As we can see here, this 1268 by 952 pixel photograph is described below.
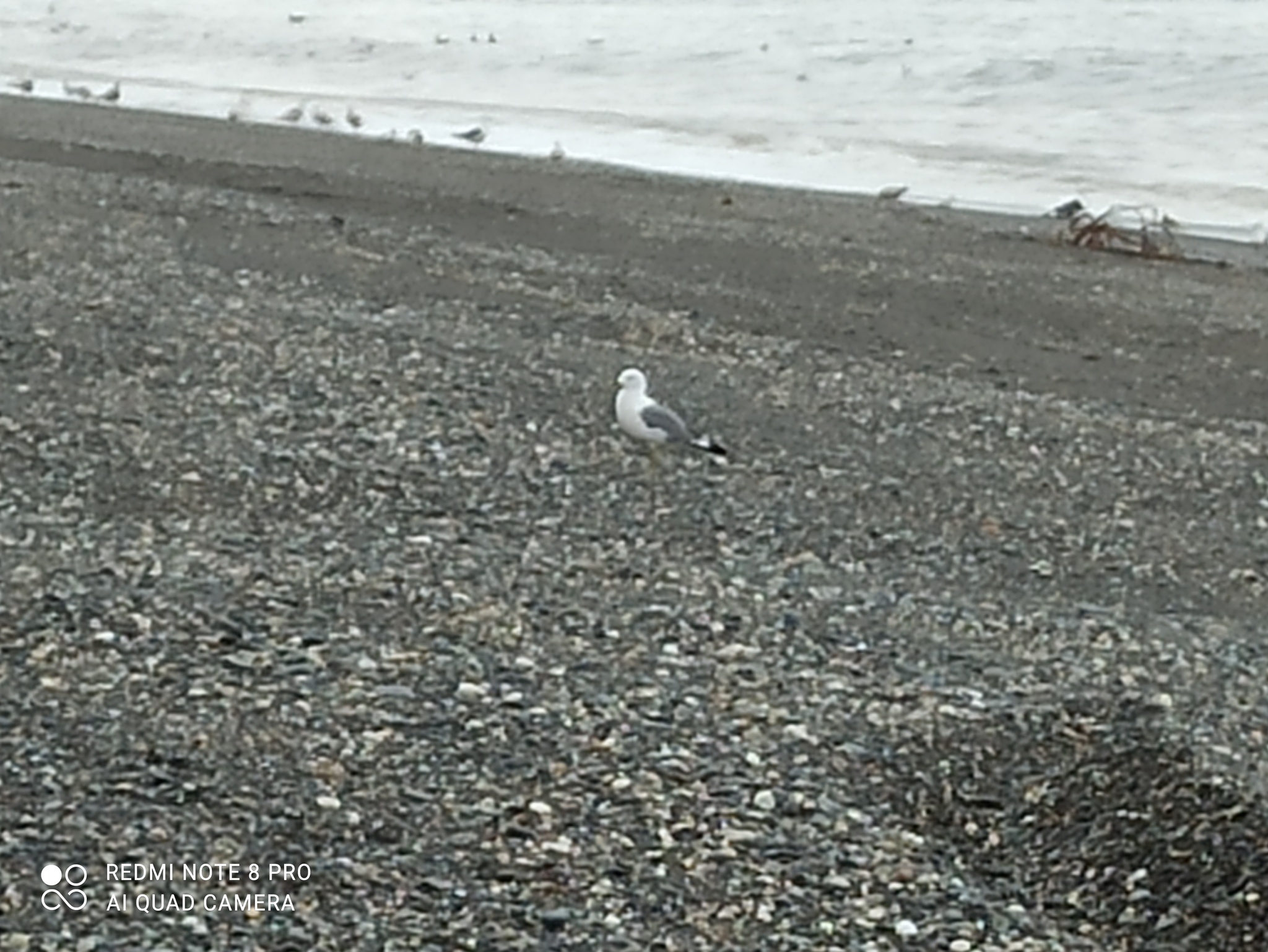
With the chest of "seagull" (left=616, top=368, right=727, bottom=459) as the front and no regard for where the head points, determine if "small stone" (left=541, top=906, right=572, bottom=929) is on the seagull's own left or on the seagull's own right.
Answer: on the seagull's own left

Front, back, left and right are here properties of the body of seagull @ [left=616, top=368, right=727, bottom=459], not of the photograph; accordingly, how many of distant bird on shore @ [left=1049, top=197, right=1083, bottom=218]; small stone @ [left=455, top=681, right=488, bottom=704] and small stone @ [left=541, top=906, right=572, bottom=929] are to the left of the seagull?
2

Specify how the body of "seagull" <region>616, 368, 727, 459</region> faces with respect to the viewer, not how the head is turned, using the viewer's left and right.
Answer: facing to the left of the viewer

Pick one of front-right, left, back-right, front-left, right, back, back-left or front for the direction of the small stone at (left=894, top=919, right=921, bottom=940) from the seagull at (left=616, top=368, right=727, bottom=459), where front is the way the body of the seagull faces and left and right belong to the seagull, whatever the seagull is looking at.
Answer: left

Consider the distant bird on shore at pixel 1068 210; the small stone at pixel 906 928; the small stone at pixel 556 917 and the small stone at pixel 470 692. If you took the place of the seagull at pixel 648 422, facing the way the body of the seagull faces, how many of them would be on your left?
3
